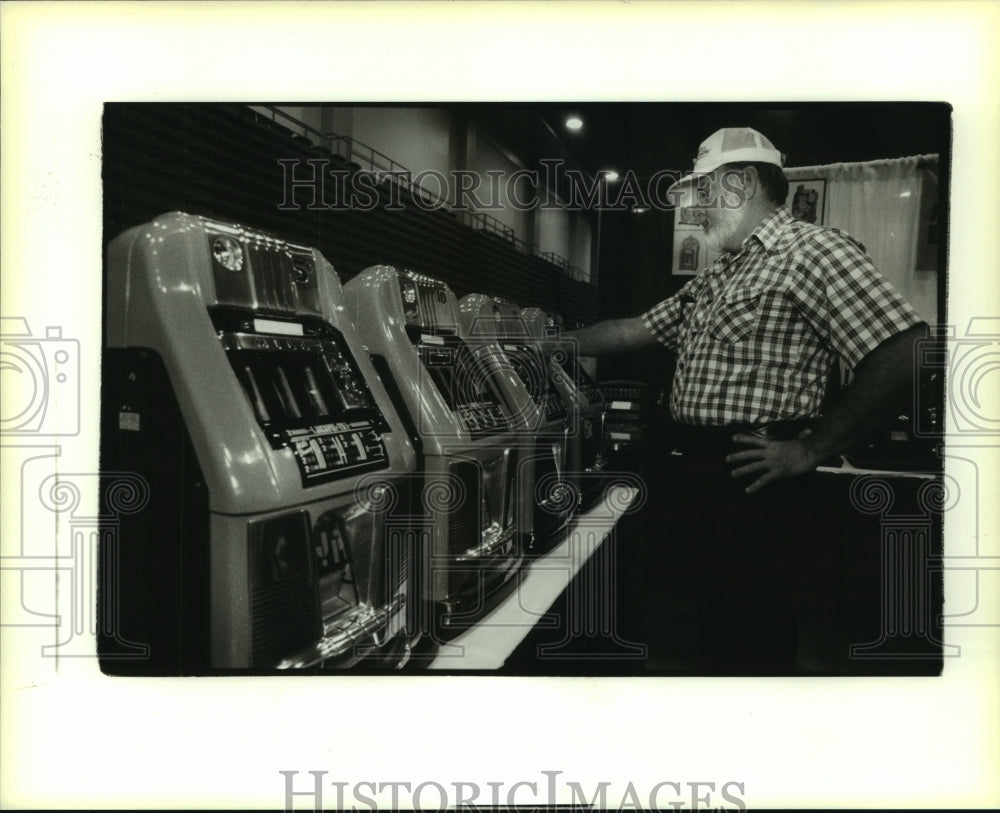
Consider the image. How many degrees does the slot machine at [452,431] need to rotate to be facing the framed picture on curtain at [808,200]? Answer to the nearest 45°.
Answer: approximately 45° to its left

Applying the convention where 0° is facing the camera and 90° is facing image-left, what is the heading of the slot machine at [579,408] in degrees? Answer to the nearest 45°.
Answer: approximately 315°

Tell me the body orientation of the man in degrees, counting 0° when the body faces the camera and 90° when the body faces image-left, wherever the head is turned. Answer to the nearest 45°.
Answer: approximately 45°

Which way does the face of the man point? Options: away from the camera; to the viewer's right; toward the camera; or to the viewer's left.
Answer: to the viewer's left

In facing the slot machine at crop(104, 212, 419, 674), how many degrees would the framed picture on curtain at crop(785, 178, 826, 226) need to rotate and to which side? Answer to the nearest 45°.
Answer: approximately 45° to its right

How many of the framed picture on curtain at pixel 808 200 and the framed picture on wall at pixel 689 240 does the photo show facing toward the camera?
2

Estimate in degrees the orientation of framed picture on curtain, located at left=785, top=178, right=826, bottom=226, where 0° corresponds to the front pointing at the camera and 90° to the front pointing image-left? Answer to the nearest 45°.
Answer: approximately 0°

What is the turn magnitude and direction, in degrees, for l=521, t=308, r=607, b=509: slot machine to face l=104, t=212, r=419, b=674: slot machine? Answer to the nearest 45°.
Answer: approximately 90° to its right
